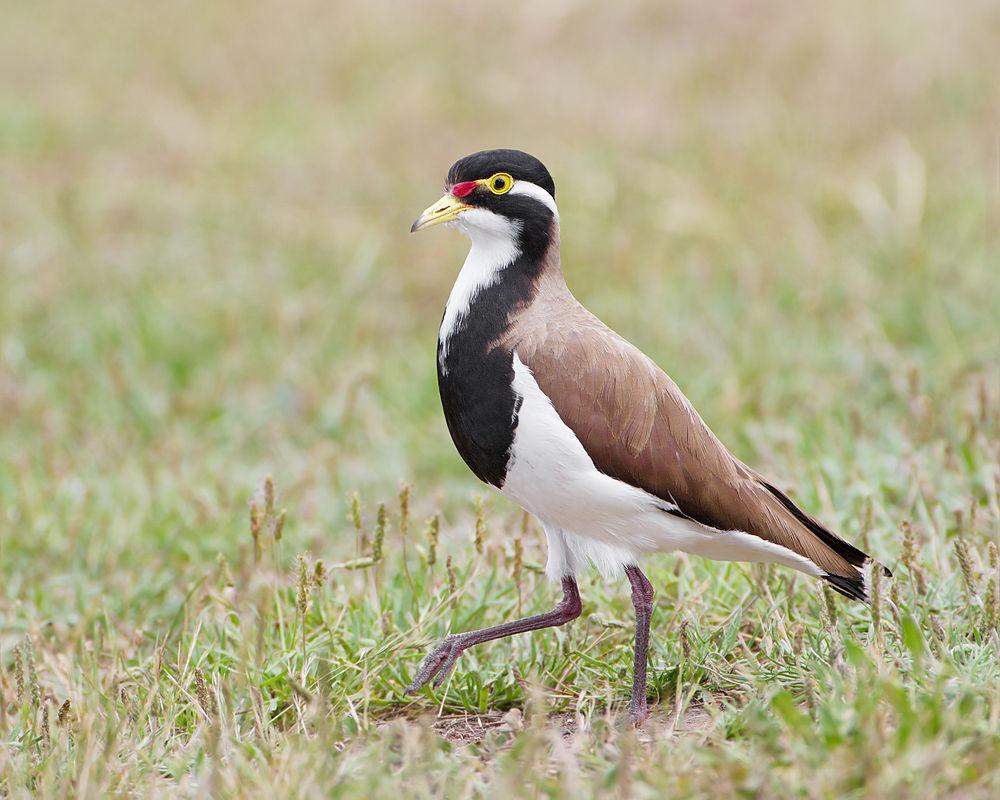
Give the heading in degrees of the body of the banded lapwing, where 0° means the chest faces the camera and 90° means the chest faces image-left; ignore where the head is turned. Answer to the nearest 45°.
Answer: approximately 90°
